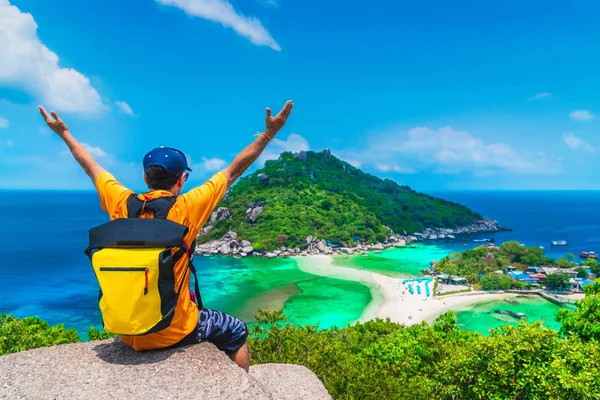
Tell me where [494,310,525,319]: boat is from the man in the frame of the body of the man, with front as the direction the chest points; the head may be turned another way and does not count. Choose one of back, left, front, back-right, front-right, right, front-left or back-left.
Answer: front

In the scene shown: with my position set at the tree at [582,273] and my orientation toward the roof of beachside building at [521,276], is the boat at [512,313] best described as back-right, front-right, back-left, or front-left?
front-left

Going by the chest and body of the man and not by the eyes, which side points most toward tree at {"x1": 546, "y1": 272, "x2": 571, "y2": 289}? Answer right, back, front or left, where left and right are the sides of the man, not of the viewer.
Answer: front

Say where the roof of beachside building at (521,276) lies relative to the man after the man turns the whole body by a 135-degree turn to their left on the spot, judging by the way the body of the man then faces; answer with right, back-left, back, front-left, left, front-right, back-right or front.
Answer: back-right

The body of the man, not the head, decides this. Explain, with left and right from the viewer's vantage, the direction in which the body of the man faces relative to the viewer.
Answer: facing away from the viewer and to the right of the viewer

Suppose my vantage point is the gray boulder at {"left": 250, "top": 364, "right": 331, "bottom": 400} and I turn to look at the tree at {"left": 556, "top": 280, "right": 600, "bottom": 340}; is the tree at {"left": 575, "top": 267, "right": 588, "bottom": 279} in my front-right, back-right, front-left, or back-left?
front-left
